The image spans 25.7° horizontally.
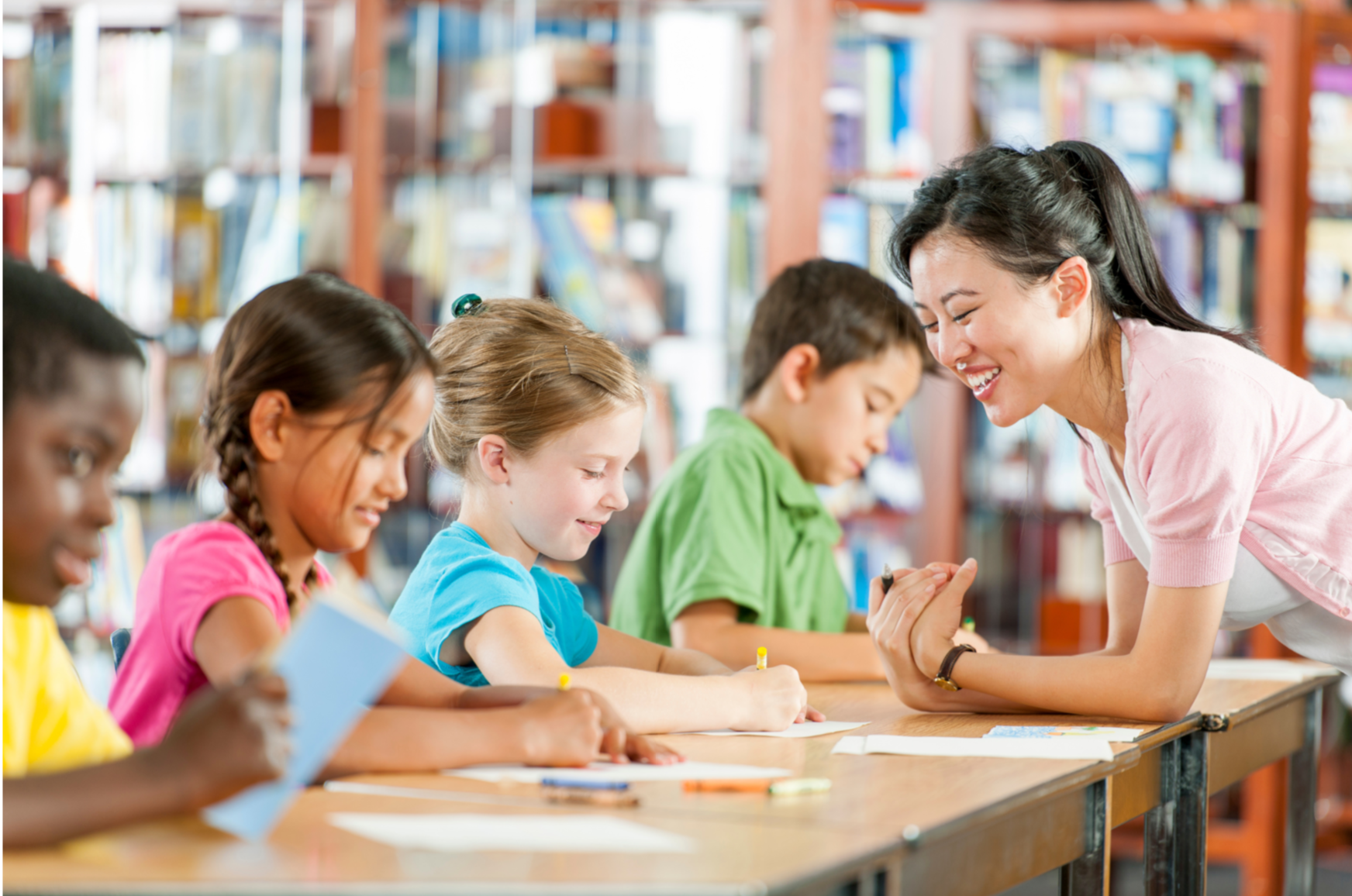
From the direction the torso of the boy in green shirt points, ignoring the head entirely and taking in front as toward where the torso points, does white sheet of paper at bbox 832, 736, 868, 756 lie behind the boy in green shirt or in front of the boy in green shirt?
in front

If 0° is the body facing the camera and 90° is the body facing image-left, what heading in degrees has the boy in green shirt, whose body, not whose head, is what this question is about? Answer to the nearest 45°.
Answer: approximately 315°

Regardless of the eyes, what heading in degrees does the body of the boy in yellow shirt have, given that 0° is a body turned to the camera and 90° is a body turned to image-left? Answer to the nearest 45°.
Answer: approximately 315°

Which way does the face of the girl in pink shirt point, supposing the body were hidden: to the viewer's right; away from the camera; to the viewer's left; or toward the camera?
to the viewer's right

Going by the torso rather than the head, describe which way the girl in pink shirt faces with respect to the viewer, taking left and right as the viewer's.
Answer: facing to the right of the viewer
